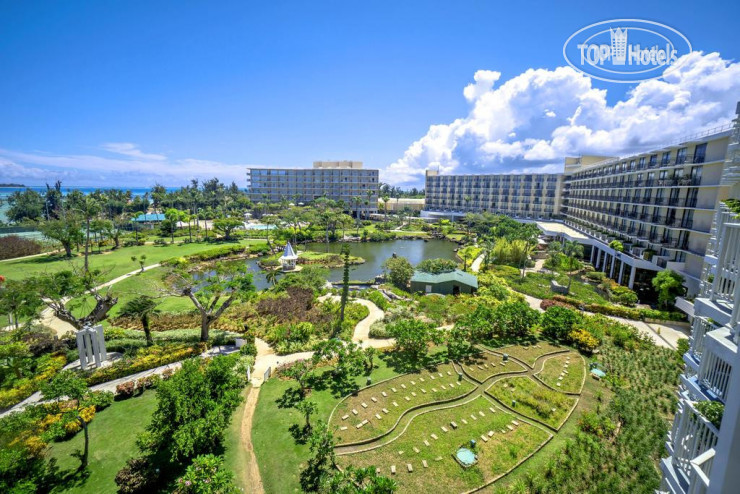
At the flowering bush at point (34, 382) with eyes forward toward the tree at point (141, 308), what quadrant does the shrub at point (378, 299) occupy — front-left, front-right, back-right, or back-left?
front-right

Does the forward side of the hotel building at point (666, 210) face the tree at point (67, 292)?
yes

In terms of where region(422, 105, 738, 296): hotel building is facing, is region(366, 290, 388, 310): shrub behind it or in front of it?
in front

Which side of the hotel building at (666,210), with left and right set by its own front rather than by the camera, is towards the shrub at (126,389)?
front

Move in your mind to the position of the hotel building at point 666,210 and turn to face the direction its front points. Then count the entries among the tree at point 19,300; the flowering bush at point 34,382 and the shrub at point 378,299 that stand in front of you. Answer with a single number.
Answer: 3

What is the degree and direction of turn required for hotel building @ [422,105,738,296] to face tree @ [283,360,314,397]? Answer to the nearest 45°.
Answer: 0° — it already faces it

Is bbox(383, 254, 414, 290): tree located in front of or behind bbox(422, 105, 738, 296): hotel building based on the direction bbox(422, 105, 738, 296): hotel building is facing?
in front

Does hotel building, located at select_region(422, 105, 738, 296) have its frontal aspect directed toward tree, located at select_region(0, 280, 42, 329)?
yes

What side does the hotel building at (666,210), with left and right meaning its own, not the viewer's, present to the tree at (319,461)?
front

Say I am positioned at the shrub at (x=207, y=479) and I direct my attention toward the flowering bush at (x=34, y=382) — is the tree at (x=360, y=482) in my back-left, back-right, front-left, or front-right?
back-right

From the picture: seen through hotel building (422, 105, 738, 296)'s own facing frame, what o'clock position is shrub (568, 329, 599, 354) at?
The shrub is roughly at 11 o'clock from the hotel building.

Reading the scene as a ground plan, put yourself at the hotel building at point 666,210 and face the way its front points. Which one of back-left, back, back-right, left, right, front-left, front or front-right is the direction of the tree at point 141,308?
front

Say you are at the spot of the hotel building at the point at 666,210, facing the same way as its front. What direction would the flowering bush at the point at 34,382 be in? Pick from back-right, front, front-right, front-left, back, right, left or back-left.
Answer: front

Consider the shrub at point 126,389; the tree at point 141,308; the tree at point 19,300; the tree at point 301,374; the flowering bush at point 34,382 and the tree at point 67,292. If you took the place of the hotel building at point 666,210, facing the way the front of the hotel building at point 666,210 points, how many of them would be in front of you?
6

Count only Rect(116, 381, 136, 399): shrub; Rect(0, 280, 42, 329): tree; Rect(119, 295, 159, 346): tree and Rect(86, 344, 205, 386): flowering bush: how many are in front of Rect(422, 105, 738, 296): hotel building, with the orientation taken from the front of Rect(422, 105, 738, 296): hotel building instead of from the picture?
4

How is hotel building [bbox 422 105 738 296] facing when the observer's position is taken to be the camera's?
facing the viewer and to the left of the viewer
